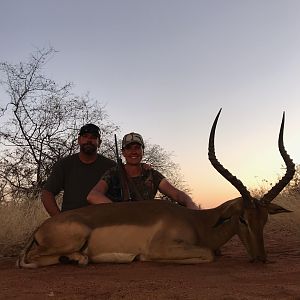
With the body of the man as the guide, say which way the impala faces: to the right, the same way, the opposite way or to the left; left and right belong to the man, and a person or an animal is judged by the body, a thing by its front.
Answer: to the left

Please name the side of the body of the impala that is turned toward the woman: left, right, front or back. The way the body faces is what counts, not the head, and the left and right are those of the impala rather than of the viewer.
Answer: left

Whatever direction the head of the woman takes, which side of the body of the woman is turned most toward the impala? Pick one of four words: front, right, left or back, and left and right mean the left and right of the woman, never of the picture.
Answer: front

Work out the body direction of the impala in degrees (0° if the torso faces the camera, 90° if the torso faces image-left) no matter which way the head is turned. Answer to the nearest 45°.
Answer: approximately 270°

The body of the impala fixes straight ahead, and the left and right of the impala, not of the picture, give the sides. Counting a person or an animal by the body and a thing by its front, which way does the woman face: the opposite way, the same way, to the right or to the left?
to the right

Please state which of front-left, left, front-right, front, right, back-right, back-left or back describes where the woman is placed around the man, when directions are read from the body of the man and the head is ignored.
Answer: front-left

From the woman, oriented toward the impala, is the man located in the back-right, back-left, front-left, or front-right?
back-right

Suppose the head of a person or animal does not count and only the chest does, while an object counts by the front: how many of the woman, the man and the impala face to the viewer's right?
1

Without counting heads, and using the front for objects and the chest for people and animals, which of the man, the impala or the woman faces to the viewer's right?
the impala

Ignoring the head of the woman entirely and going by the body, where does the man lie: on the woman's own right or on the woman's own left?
on the woman's own right

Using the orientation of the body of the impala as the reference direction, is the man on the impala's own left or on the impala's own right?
on the impala's own left
